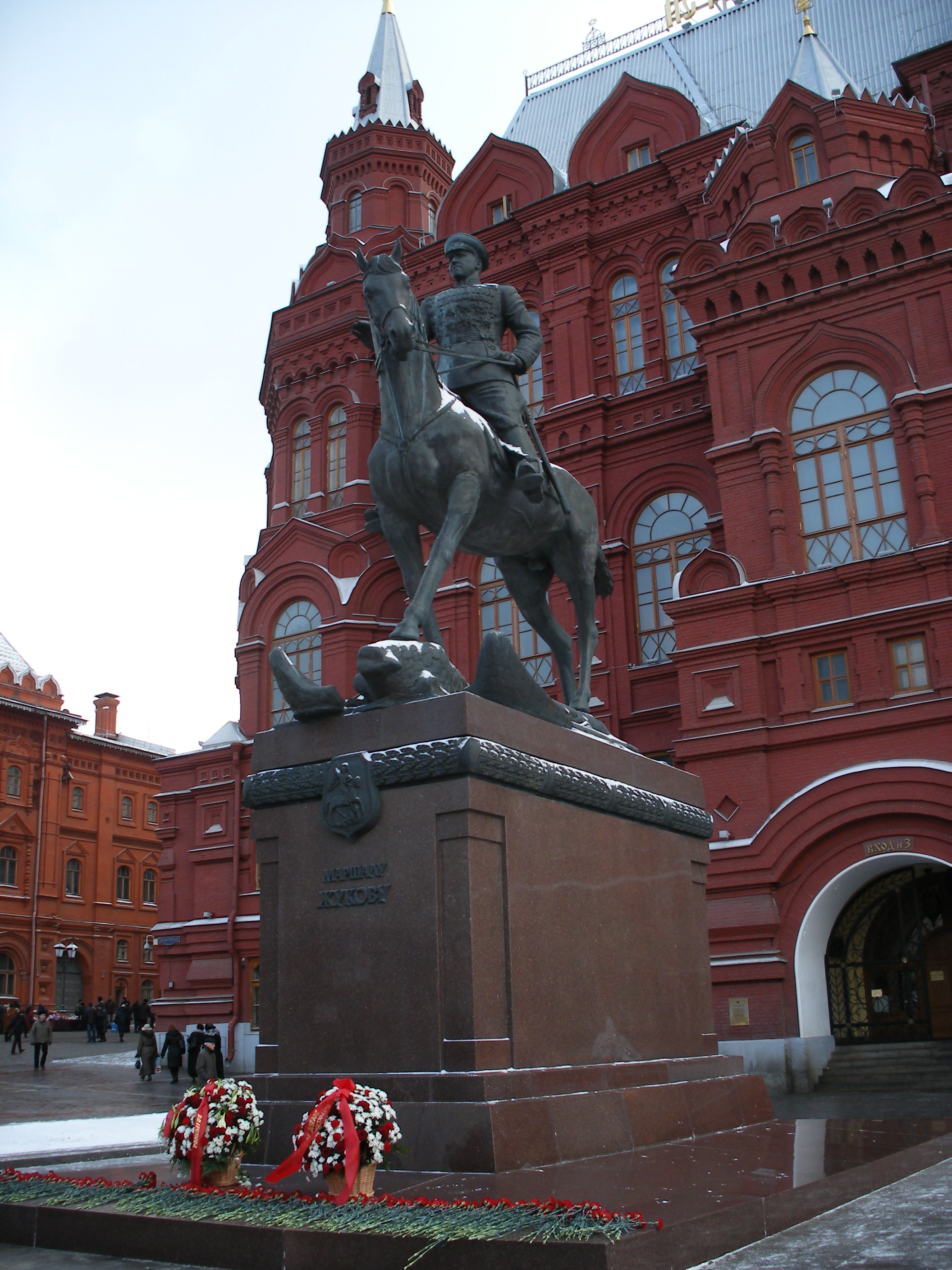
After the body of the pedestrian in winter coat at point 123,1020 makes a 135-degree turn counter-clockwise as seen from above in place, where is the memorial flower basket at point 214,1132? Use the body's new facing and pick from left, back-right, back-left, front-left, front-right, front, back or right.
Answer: front-left

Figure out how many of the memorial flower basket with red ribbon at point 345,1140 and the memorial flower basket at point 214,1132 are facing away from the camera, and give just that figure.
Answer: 0

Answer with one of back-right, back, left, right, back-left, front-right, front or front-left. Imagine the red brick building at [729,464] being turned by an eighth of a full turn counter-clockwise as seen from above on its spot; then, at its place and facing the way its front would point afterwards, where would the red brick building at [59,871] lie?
back-right

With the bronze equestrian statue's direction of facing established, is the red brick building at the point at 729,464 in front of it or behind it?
behind

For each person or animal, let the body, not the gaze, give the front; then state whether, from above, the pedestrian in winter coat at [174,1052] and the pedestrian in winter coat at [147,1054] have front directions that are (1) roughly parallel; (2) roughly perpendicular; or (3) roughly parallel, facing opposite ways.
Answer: roughly parallel

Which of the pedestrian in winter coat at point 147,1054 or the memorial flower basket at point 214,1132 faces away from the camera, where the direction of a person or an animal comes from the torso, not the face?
the pedestrian in winter coat

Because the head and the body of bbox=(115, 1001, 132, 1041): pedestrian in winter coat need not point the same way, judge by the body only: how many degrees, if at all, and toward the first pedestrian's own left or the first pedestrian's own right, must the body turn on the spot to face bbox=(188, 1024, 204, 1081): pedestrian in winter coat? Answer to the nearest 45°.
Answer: approximately 180°

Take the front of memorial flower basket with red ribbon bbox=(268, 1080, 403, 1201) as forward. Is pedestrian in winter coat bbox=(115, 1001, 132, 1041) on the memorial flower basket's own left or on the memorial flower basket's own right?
on the memorial flower basket's own right

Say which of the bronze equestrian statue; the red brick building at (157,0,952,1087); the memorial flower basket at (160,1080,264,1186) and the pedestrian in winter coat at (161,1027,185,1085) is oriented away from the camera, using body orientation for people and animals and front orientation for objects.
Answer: the pedestrian in winter coat

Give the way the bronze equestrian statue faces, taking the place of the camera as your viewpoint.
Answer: facing the viewer and to the left of the viewer

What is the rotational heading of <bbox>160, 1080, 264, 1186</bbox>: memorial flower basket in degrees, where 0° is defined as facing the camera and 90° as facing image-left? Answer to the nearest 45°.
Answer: approximately 45°

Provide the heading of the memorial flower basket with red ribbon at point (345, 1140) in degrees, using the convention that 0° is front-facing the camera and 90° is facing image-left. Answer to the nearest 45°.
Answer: approximately 45°

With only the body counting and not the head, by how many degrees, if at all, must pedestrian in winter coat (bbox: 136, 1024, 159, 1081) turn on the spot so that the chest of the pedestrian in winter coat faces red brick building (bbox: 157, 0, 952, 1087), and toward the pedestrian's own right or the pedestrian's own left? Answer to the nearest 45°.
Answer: approximately 135° to the pedestrian's own right
